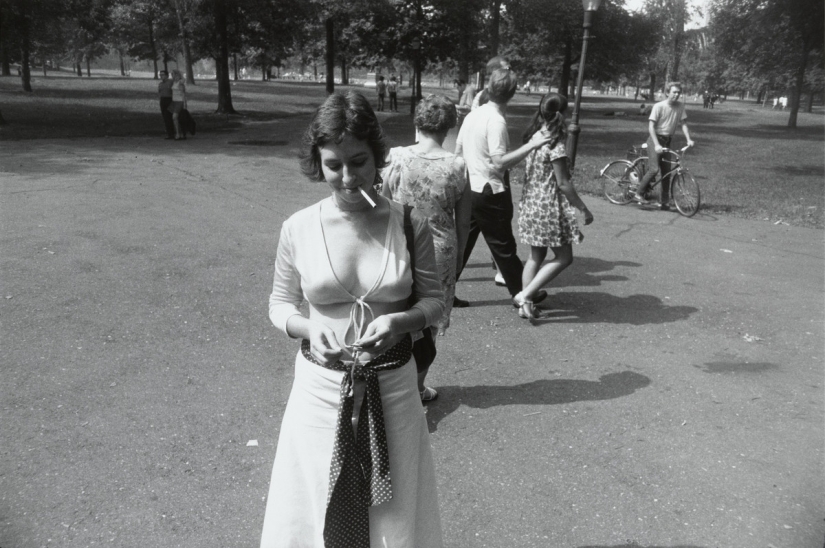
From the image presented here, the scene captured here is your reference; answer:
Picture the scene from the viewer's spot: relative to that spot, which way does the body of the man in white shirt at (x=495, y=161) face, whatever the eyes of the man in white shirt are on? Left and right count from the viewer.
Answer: facing away from the viewer and to the right of the viewer

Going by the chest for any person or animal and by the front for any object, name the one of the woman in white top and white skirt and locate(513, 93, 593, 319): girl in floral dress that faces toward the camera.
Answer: the woman in white top and white skirt

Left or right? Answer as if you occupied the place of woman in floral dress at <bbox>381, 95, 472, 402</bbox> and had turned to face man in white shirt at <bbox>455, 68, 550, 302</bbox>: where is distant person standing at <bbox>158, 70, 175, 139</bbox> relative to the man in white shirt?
left

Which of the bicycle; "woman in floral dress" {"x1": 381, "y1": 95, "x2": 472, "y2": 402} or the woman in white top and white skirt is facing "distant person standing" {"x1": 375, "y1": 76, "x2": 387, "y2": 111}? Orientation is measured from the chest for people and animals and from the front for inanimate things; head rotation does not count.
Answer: the woman in floral dress

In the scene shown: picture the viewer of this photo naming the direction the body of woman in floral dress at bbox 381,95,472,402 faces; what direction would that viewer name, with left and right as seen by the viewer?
facing away from the viewer

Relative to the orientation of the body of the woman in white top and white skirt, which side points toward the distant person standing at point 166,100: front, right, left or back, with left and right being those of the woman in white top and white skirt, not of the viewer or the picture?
back

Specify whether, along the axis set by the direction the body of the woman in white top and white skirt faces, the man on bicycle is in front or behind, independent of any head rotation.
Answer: behind

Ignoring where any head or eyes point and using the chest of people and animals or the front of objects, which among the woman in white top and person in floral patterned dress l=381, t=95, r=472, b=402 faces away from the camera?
the woman in floral dress

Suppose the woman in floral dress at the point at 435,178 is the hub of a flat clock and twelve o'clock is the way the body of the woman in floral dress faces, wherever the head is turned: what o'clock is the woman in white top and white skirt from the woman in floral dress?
The woman in white top and white skirt is roughly at 6 o'clock from the woman in floral dress.

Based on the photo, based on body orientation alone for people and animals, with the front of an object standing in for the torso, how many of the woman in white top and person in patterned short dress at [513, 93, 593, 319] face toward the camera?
1

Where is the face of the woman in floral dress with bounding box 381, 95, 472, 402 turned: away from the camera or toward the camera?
away from the camera

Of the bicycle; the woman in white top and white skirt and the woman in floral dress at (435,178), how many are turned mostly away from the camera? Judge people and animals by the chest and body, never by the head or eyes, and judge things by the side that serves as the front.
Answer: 1

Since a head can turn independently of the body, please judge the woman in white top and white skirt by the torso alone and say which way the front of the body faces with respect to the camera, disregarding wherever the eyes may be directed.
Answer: toward the camera

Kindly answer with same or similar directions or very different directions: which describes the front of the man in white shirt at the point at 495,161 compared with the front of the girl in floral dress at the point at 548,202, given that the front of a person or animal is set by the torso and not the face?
same or similar directions

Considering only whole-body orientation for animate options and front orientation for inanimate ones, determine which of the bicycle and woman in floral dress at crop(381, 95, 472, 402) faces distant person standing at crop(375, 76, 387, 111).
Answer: the woman in floral dress

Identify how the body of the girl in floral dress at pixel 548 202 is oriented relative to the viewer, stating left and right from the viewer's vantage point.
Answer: facing away from the viewer and to the right of the viewer

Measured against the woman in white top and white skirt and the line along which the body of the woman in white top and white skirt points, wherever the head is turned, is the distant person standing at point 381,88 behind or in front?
behind
